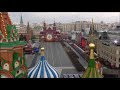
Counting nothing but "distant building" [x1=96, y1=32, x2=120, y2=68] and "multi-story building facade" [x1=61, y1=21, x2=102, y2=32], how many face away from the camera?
0

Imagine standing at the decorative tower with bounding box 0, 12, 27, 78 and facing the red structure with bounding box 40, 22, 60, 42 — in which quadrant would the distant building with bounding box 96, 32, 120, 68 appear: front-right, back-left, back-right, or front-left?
front-right

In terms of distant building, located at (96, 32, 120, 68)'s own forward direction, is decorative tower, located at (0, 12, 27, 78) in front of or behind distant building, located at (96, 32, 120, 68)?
in front

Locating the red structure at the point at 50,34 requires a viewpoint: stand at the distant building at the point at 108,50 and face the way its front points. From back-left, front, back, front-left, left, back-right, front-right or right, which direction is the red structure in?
front-right

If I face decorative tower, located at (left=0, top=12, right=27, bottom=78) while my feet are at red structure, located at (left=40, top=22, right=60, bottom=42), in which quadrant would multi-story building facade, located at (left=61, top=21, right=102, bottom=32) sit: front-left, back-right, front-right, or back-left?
back-left

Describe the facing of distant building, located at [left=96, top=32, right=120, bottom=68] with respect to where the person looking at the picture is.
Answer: facing the viewer and to the left of the viewer

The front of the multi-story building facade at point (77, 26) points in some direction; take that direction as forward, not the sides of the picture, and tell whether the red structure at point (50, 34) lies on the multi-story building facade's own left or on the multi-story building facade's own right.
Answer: on the multi-story building facade's own right

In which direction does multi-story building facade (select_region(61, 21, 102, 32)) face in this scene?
toward the camera

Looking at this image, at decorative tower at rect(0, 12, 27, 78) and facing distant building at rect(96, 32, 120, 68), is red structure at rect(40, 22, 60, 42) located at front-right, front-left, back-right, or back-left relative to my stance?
front-left
